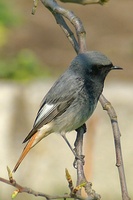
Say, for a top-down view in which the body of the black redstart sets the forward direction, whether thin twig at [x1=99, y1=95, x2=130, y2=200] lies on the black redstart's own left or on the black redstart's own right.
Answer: on the black redstart's own right

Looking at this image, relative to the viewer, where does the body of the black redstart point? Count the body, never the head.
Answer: to the viewer's right
